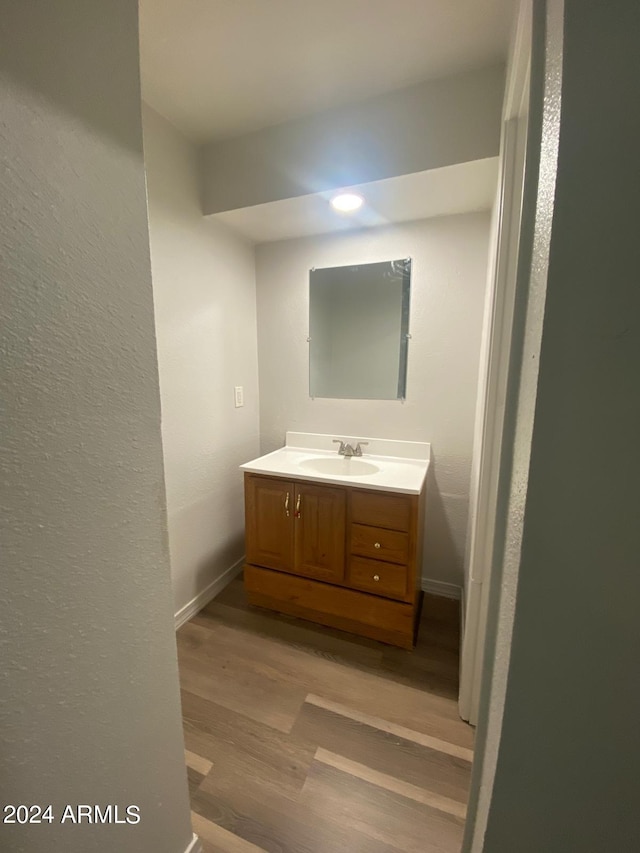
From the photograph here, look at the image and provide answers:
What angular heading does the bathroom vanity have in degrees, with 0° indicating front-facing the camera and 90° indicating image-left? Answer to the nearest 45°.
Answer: approximately 45°
